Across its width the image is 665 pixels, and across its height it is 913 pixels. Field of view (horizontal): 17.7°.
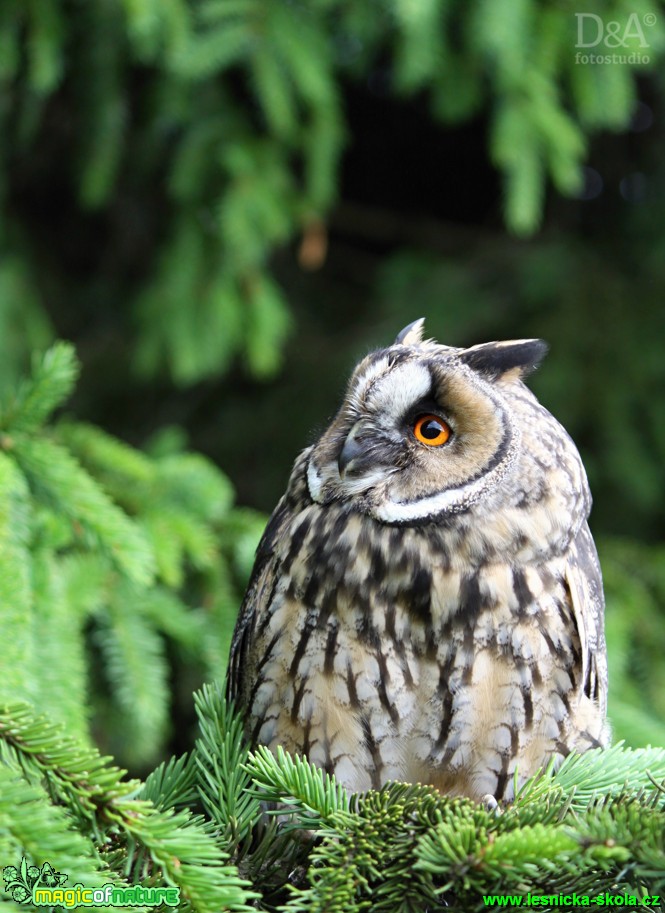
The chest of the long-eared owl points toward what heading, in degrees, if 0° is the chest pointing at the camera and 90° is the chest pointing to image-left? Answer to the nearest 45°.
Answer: approximately 0°
